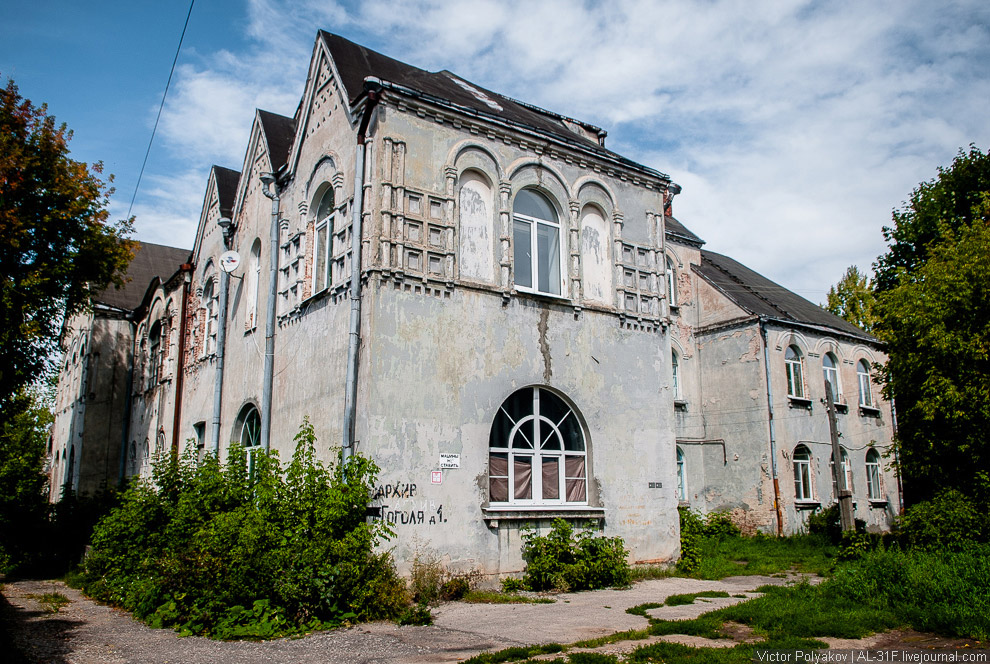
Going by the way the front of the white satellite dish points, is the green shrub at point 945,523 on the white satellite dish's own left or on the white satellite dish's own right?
on the white satellite dish's own left

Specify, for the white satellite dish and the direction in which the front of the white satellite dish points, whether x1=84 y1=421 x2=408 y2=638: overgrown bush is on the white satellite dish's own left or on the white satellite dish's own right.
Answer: on the white satellite dish's own left

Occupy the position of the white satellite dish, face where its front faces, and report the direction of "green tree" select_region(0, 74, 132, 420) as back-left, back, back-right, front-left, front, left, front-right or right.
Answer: right

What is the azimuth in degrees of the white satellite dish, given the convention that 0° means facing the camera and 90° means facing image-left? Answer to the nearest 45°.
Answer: approximately 45°
